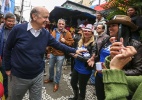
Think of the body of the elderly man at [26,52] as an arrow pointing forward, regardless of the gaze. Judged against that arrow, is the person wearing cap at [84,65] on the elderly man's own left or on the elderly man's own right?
on the elderly man's own left

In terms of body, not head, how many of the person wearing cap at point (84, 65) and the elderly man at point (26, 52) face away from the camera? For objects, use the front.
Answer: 0

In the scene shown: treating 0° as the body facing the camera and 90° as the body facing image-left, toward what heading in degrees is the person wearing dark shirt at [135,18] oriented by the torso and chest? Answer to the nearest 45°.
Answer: approximately 45°

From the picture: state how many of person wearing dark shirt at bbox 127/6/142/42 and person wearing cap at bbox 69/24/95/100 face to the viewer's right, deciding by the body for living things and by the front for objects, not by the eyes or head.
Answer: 0

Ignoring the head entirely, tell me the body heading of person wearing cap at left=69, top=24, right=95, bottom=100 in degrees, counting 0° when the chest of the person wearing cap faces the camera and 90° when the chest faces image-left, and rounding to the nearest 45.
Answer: approximately 45°

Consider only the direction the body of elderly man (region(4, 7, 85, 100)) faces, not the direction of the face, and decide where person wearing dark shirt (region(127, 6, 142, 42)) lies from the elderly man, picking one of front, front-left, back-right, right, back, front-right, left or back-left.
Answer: front-left

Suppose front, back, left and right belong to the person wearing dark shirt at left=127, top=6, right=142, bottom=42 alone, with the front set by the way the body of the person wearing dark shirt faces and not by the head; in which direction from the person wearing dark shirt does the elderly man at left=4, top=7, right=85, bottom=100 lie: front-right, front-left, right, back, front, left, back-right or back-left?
front

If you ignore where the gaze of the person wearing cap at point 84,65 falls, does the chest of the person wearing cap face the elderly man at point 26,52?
yes
